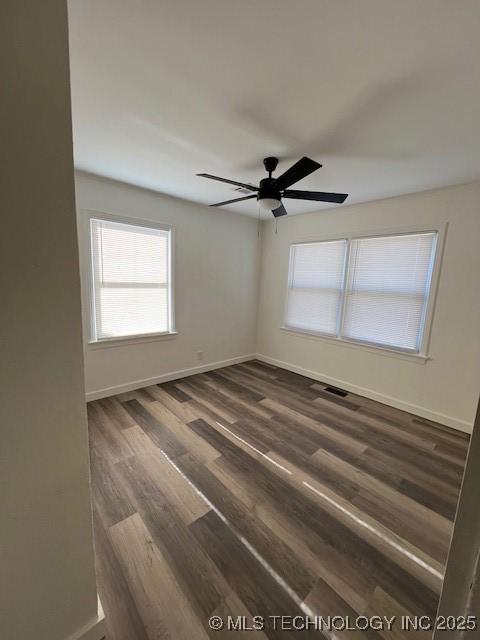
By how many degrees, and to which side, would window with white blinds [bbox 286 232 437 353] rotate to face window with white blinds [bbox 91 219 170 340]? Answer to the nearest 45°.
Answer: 0° — it already faces it

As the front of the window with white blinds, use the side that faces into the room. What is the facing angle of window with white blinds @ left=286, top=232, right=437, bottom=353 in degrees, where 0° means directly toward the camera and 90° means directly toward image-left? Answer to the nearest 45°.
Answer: approximately 45°

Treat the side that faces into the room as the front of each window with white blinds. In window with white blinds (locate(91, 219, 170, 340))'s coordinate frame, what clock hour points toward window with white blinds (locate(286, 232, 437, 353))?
window with white blinds (locate(286, 232, 437, 353)) is roughly at 11 o'clock from window with white blinds (locate(91, 219, 170, 340)).
